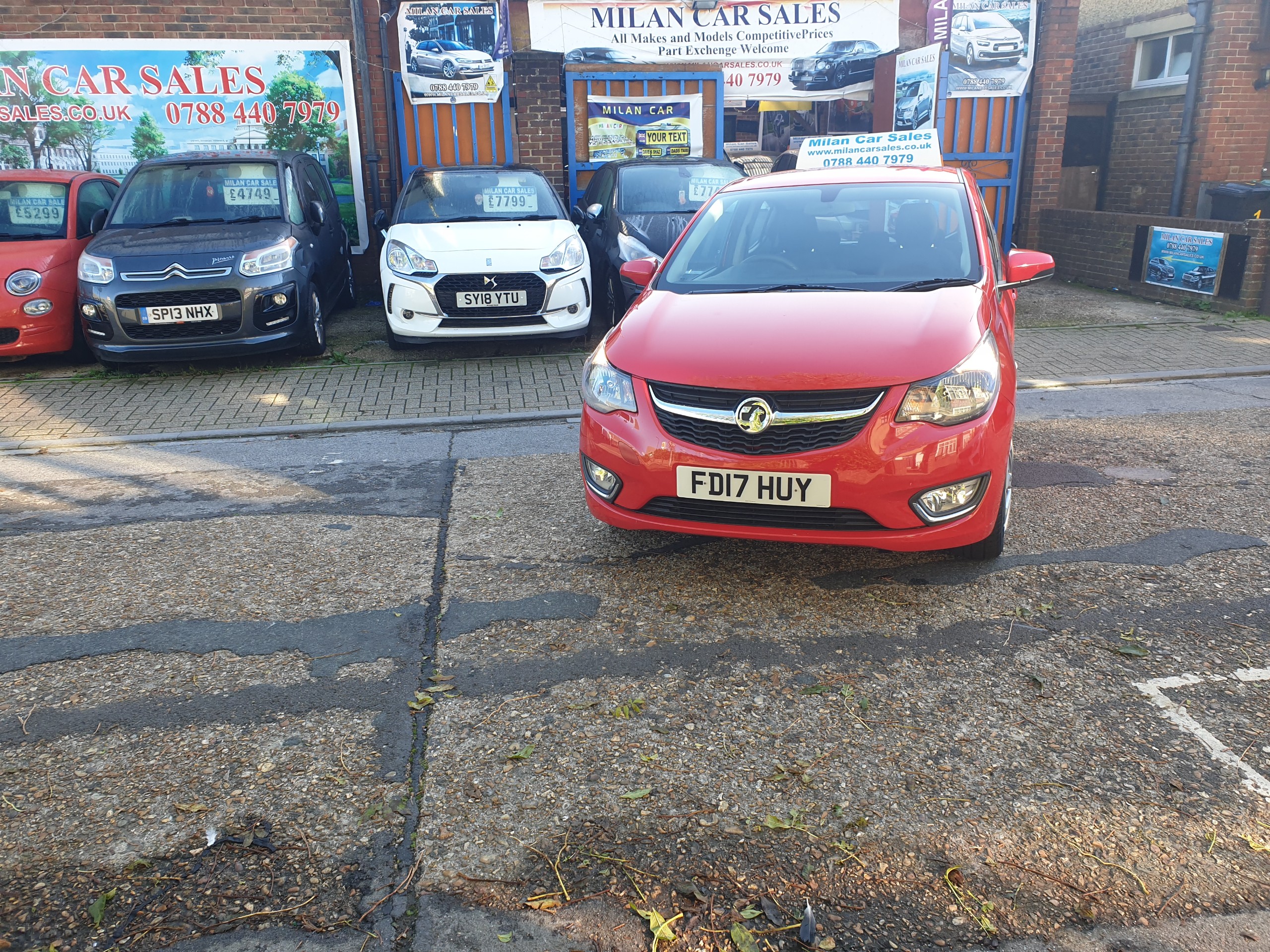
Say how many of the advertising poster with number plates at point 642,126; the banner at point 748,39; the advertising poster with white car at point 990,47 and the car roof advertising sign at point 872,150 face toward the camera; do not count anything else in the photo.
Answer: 4

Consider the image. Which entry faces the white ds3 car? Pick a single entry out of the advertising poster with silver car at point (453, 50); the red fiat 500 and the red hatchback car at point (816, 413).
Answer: the advertising poster with silver car

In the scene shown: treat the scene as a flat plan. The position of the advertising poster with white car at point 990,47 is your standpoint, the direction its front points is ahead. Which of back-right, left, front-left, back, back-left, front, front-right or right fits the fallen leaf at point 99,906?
front

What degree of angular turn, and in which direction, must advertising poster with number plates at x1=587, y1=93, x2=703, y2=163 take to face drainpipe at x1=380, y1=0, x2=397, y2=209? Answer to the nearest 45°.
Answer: approximately 90° to its right

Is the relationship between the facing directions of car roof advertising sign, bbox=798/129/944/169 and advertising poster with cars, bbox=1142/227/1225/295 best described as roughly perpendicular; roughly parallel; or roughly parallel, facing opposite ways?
roughly parallel

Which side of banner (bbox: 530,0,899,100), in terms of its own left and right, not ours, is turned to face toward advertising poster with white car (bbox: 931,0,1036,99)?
left

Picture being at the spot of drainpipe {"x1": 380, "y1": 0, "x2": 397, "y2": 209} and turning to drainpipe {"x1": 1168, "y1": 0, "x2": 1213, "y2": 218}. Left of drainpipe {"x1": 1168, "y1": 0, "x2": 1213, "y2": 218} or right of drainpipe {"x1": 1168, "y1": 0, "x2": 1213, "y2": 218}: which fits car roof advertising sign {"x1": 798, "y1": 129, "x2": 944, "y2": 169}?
right

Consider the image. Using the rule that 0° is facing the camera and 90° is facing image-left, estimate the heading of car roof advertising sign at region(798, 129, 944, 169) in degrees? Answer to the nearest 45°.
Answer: approximately 0°

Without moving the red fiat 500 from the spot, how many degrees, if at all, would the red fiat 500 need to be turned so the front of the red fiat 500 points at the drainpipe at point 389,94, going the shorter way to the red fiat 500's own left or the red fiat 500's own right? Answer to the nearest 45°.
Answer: approximately 180°

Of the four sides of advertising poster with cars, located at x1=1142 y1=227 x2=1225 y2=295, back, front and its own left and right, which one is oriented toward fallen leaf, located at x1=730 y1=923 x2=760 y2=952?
front

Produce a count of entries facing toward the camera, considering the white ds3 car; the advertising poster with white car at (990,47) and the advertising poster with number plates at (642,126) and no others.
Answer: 3

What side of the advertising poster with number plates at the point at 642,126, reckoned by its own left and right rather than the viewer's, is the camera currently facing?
front

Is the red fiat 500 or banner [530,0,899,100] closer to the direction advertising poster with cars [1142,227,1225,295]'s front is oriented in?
the red fiat 500

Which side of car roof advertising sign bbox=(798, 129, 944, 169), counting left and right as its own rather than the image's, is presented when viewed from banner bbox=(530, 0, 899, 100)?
back

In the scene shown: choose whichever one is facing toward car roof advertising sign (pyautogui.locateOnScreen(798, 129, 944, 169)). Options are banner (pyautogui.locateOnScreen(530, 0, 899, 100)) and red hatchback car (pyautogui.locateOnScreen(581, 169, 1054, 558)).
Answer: the banner

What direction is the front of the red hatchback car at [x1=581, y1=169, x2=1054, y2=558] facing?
toward the camera

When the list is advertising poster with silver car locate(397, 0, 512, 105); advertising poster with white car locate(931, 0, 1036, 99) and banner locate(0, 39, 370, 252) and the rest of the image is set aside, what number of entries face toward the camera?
3

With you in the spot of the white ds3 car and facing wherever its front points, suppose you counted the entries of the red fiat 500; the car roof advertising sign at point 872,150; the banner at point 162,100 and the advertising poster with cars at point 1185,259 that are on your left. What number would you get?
2

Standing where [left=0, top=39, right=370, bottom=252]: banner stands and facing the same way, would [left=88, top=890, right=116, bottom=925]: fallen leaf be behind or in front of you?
in front

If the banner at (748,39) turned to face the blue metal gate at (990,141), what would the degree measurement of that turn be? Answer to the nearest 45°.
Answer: approximately 90° to its left

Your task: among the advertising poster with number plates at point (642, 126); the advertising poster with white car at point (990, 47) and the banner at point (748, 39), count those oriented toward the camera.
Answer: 3
